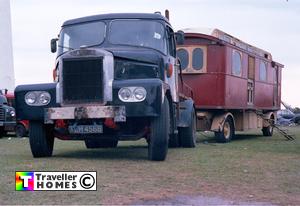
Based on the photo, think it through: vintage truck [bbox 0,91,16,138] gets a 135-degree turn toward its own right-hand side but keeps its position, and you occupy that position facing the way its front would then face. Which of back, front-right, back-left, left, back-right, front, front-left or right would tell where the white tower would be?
right

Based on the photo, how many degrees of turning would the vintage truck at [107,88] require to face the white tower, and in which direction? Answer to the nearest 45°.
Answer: approximately 135° to its right

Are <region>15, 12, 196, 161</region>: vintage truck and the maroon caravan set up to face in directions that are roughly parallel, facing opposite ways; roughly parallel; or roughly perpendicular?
roughly parallel

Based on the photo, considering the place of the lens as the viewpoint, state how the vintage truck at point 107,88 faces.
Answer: facing the viewer and to the left of the viewer

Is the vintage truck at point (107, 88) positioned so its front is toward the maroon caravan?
no

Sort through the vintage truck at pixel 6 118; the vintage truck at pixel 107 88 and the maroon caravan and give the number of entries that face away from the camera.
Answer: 0

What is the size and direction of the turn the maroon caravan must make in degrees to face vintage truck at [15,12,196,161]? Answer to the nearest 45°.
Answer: approximately 45° to its left

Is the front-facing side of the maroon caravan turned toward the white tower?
no

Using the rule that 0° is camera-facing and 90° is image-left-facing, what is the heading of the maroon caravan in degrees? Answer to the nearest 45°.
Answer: approximately 45°

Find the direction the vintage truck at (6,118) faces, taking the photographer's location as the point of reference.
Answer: facing the viewer and to the right of the viewer

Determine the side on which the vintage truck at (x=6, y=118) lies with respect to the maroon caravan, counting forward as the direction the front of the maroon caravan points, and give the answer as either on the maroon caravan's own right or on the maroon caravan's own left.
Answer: on the maroon caravan's own right
